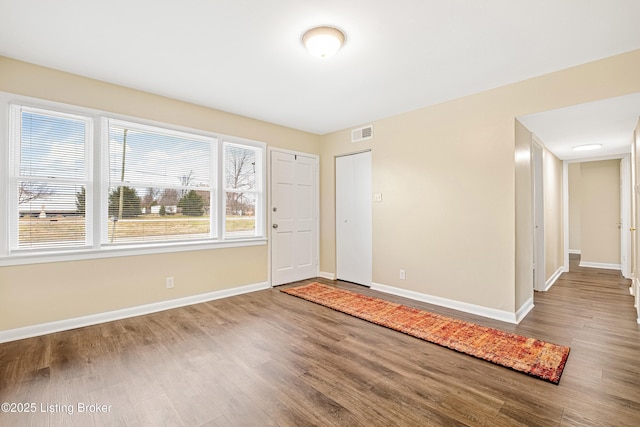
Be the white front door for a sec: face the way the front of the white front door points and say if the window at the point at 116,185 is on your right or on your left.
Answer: on your right

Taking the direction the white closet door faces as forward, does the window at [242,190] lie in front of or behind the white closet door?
in front

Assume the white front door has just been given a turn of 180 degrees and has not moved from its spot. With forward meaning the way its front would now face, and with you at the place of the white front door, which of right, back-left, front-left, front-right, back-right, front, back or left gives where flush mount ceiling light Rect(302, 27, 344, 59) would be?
back-left

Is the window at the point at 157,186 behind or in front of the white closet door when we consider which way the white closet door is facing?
in front

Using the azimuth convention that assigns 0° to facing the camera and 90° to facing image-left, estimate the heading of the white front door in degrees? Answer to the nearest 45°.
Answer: approximately 315°

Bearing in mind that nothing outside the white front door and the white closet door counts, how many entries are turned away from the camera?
0

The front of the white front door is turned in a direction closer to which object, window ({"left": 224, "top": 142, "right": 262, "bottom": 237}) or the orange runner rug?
the orange runner rug

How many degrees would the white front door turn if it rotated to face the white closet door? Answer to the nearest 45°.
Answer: approximately 45° to its left

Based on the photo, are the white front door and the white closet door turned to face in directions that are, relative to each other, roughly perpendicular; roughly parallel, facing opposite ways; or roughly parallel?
roughly perpendicular

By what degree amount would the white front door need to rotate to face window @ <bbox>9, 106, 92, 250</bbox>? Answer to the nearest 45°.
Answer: approximately 90° to its right

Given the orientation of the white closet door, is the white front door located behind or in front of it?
in front

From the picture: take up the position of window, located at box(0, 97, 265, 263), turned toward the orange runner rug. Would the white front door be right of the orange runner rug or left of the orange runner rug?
left

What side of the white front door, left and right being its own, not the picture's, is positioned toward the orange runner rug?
front
